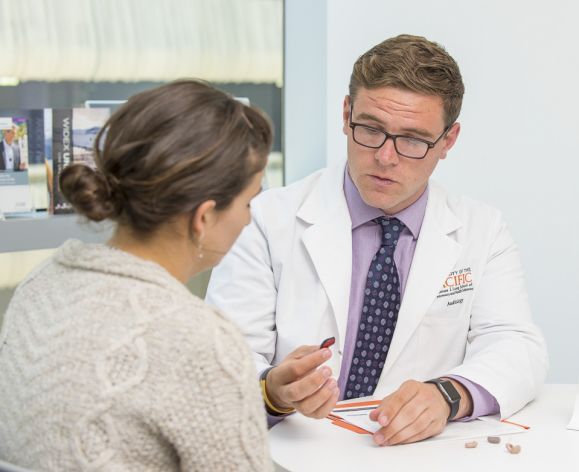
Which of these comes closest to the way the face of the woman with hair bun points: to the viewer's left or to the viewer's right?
to the viewer's right

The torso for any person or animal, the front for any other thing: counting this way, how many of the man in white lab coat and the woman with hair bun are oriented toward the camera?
1

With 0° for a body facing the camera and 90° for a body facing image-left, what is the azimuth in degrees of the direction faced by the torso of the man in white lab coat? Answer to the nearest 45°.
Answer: approximately 0°

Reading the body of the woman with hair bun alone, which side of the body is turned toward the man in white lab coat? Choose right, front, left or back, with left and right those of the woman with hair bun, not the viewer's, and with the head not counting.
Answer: front

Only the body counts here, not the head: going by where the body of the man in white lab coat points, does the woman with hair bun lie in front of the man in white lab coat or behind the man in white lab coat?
in front

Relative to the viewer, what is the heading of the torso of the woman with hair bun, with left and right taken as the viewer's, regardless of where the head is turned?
facing away from the viewer and to the right of the viewer

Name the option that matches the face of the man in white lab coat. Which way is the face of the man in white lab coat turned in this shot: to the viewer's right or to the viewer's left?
to the viewer's left
